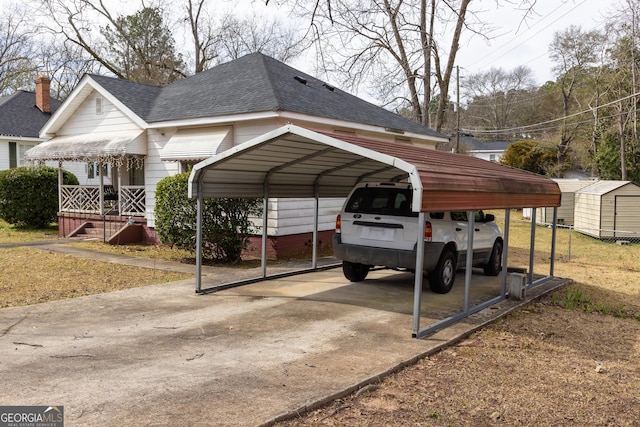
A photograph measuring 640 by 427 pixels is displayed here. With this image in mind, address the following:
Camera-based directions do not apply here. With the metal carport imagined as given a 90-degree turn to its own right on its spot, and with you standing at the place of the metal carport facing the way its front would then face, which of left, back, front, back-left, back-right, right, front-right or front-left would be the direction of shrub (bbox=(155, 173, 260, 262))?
front

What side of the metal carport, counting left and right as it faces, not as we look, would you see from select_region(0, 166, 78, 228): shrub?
right

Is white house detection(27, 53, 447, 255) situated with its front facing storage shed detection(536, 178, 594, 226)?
no

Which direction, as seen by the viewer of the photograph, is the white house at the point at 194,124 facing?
facing the viewer and to the left of the viewer

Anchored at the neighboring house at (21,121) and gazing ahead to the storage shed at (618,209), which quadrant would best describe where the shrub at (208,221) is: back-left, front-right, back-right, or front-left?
front-right

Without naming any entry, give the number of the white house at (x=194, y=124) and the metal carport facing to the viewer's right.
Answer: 0

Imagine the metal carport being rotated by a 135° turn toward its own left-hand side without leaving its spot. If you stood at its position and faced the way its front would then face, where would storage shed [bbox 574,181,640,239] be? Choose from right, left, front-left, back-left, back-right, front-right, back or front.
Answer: front-left

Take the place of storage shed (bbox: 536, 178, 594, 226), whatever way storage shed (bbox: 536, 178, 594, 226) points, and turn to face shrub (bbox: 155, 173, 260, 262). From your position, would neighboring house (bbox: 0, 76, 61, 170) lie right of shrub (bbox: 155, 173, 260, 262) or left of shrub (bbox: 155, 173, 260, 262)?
right

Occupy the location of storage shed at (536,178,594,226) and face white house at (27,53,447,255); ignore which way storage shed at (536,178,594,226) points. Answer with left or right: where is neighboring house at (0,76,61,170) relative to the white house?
right

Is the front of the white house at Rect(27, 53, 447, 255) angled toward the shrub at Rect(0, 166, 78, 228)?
no

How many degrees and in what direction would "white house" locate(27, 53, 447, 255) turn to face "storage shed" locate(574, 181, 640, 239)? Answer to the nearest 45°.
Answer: approximately 135° to its left

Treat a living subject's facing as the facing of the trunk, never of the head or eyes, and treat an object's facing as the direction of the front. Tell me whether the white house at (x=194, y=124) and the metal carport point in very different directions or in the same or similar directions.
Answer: same or similar directions

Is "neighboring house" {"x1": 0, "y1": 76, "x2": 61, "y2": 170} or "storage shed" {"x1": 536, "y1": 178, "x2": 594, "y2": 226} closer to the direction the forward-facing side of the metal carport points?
the neighboring house

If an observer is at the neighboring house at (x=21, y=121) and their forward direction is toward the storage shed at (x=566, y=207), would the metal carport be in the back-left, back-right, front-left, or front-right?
front-right

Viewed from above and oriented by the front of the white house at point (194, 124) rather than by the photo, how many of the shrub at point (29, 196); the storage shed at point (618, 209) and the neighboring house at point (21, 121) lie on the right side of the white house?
2

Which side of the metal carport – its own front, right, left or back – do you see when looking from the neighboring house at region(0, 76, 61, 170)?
right
